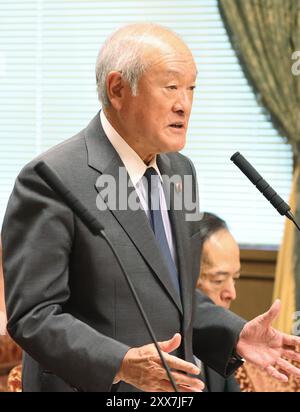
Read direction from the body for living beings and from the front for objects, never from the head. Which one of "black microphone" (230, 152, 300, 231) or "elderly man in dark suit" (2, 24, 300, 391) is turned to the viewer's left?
the black microphone

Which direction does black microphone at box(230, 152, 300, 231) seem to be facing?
to the viewer's left

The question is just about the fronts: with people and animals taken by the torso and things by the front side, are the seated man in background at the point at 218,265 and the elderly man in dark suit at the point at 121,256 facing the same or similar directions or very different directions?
same or similar directions

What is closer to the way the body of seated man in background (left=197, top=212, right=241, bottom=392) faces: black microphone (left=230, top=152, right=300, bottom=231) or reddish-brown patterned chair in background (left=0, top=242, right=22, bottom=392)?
the black microphone

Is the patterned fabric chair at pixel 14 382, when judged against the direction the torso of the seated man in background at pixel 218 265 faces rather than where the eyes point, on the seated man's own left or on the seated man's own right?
on the seated man's own right

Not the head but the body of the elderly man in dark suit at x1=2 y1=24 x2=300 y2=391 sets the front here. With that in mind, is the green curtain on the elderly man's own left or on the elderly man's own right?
on the elderly man's own left

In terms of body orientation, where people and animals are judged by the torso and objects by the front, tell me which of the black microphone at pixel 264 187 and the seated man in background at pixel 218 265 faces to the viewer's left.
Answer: the black microphone

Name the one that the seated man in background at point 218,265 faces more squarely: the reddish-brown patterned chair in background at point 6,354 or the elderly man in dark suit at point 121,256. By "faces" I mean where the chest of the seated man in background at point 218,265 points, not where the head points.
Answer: the elderly man in dark suit

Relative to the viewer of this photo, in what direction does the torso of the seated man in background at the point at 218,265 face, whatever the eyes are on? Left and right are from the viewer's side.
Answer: facing the viewer and to the right of the viewer
